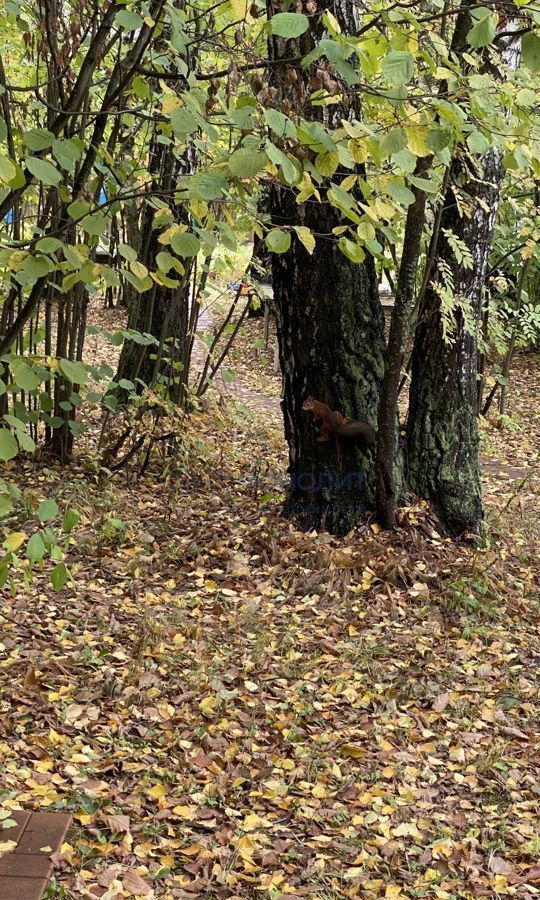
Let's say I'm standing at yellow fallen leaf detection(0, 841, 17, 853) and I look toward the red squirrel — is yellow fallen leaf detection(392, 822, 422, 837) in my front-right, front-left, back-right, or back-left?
front-right

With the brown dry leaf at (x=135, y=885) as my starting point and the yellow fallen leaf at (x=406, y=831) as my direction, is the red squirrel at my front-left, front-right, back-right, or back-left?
front-left

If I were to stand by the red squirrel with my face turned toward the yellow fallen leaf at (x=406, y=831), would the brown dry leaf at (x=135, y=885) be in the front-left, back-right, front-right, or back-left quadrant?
front-right

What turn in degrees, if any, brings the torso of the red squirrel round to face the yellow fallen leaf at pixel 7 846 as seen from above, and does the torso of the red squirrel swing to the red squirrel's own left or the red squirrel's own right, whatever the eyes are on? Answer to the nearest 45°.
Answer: approximately 90° to the red squirrel's own left

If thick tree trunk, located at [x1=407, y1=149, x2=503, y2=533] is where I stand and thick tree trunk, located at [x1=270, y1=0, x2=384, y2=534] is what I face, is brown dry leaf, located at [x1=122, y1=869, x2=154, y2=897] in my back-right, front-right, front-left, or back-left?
front-left

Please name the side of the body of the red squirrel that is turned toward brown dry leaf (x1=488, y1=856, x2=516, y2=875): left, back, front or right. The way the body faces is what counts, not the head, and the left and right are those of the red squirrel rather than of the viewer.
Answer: left

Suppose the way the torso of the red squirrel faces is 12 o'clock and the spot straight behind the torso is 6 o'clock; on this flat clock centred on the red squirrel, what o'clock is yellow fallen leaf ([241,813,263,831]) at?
The yellow fallen leaf is roughly at 9 o'clock from the red squirrel.

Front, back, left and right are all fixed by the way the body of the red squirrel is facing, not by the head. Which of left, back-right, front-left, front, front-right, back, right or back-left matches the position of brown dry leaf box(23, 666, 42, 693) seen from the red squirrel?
front-left

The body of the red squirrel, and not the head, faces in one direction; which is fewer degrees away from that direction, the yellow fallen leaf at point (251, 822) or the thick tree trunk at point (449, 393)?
the yellow fallen leaf

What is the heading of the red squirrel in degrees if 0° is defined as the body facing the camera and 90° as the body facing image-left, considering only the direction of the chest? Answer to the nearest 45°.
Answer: approximately 90°

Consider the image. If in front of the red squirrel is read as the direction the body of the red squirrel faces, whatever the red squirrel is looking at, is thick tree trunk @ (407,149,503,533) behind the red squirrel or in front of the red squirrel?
behind

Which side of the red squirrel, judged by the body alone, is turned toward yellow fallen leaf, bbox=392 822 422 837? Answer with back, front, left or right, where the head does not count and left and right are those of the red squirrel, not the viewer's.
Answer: left

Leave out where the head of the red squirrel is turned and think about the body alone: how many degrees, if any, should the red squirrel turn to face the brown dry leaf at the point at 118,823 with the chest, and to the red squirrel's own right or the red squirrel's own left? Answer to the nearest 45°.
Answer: approximately 90° to the red squirrel's own left
